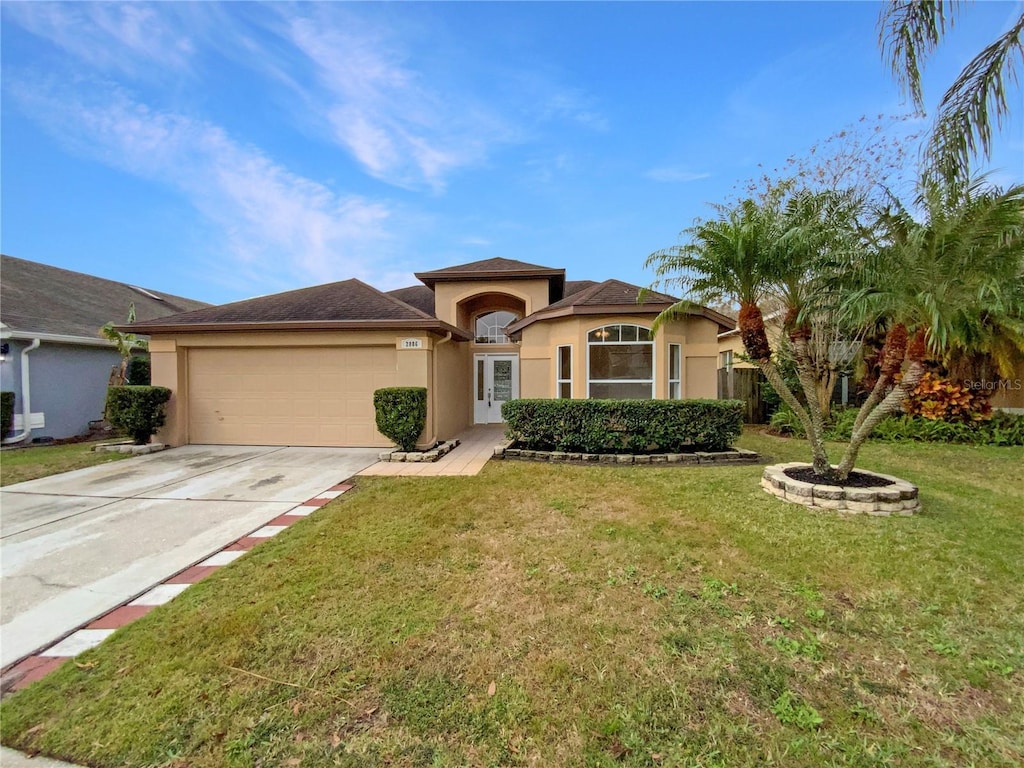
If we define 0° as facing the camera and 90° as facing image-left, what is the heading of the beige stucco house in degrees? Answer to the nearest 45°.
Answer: approximately 0°

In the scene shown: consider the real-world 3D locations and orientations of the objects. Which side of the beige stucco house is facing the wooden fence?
left

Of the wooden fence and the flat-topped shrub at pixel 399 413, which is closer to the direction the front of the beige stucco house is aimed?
the flat-topped shrub

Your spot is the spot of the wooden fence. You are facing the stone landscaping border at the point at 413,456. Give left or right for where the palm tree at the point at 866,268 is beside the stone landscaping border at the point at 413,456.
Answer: left

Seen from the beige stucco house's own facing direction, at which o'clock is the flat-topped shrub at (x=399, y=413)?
The flat-topped shrub is roughly at 11 o'clock from the beige stucco house.

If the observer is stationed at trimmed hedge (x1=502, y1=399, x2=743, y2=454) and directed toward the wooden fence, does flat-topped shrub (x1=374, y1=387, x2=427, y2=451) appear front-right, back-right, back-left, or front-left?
back-left

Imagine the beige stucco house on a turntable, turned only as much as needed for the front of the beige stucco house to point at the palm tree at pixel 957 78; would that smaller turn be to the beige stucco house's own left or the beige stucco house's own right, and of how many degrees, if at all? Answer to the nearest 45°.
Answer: approximately 45° to the beige stucco house's own left

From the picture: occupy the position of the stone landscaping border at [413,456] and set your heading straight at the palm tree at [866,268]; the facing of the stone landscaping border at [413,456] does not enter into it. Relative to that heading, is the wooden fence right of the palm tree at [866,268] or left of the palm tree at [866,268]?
left

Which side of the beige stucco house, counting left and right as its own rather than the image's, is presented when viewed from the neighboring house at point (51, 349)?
right

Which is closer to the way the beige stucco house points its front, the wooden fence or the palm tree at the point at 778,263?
the palm tree

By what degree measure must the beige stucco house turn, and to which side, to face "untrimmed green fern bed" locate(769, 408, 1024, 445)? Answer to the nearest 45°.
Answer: approximately 90° to its left

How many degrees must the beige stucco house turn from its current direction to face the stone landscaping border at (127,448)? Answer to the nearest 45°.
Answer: approximately 90° to its right
